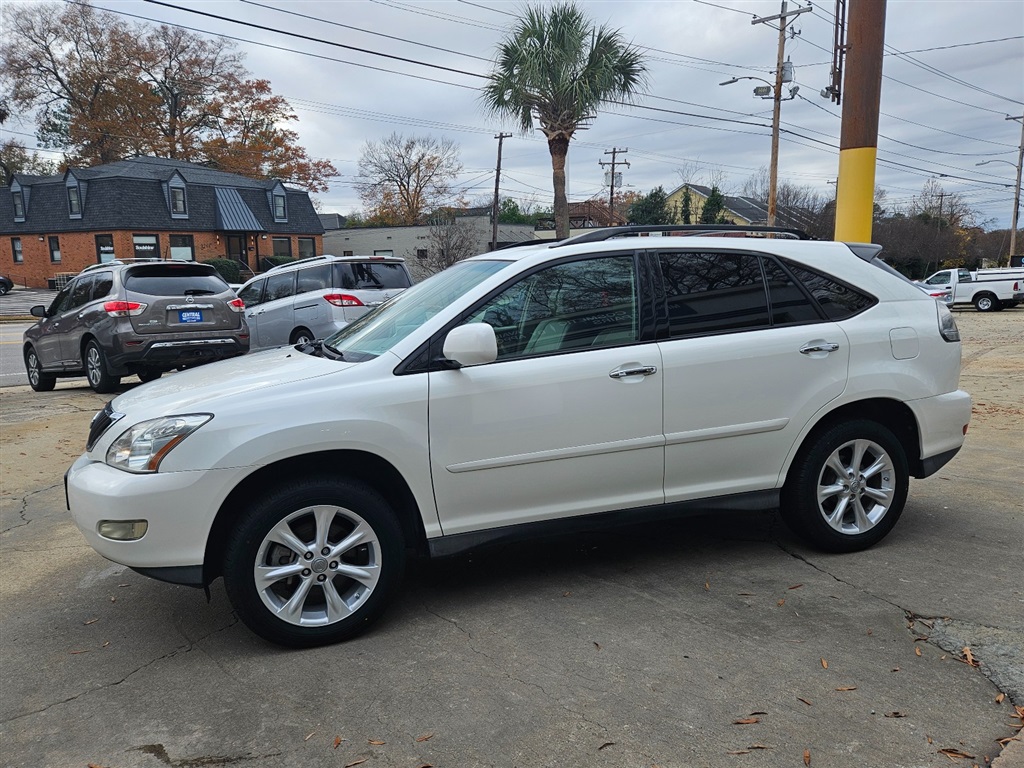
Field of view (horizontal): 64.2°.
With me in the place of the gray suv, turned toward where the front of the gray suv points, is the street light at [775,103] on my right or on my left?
on my right

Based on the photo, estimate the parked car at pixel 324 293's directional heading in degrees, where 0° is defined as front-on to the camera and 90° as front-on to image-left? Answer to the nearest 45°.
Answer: approximately 135°

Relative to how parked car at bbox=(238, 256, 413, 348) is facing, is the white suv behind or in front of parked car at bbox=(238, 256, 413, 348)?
behind

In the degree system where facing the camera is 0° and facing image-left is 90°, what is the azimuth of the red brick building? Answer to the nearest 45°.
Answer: approximately 315°

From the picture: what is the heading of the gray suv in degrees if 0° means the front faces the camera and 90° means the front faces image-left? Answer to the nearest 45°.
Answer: approximately 135°

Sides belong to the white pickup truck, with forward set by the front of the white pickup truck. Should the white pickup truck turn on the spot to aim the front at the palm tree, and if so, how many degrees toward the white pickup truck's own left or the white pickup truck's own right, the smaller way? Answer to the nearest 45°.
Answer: approximately 90° to the white pickup truck's own left

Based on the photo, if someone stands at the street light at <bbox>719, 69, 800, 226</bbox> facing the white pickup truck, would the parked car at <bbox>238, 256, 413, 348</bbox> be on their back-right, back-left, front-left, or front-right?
back-right

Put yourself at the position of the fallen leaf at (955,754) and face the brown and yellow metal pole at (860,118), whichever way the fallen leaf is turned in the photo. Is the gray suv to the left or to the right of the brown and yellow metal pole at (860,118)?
left

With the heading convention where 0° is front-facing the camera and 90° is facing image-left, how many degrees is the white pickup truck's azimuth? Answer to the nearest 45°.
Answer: approximately 135°
